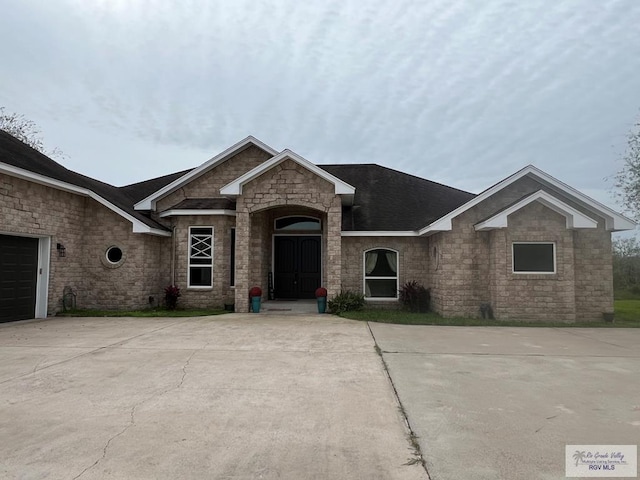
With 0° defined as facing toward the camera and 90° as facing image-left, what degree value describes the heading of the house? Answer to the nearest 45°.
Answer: approximately 0°
